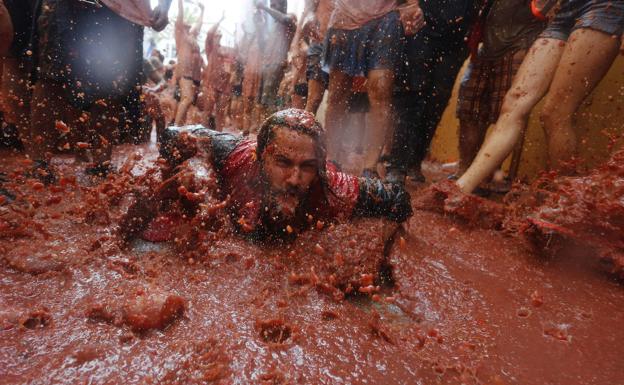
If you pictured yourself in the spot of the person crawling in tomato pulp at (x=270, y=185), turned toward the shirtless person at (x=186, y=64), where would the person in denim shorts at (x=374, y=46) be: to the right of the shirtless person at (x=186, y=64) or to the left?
right

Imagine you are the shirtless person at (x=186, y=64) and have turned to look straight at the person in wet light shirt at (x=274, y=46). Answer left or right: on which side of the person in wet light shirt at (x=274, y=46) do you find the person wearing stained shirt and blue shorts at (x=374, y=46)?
right

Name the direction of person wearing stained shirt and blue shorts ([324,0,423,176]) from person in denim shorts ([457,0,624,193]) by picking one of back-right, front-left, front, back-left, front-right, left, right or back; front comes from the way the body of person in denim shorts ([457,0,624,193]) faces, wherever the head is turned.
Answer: front-right

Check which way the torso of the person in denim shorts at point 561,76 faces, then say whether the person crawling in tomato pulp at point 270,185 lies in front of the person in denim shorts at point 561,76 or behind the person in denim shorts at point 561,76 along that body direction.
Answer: in front

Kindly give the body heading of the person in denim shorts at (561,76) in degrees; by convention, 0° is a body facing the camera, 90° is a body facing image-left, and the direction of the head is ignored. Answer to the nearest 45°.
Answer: approximately 45°

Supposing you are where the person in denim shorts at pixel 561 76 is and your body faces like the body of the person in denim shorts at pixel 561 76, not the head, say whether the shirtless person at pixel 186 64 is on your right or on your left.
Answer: on your right
